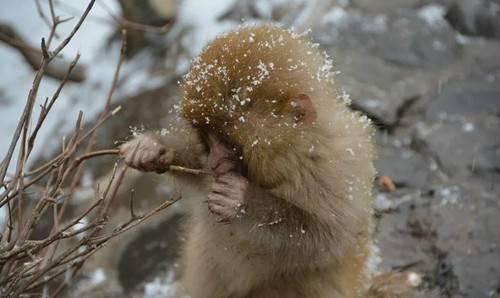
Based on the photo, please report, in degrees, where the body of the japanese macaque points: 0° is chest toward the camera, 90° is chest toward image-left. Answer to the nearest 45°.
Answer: approximately 45°

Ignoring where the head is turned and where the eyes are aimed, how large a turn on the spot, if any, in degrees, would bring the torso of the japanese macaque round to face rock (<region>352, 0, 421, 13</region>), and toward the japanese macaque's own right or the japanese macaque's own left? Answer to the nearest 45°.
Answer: approximately 180°

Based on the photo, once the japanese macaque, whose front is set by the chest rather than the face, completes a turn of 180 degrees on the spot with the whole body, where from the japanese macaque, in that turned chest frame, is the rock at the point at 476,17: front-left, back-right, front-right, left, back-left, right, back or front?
front

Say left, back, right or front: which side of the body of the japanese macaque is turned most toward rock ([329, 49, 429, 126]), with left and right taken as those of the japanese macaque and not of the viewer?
back

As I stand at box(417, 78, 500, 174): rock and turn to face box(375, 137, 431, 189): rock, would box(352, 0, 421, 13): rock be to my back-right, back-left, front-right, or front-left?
back-right

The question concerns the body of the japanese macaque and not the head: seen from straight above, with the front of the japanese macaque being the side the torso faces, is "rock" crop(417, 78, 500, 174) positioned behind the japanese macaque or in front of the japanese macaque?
behind

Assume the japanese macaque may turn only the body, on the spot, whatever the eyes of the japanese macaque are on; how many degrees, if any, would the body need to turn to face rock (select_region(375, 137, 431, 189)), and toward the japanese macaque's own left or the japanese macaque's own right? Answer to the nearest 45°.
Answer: approximately 180°
